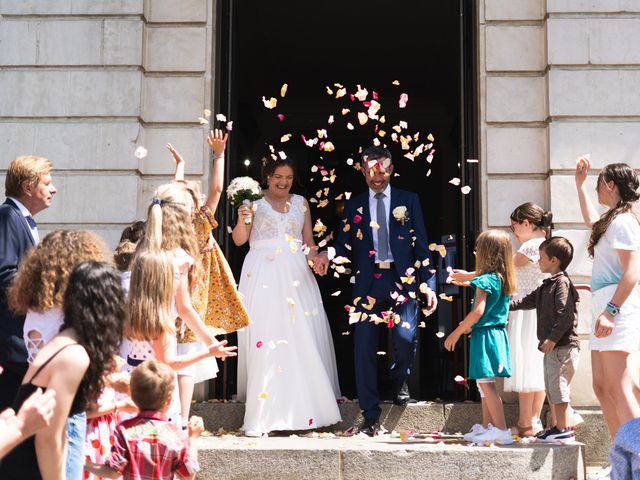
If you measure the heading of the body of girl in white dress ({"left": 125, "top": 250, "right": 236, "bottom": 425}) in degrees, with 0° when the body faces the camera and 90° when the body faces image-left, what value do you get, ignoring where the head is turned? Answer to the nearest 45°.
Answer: approximately 225°

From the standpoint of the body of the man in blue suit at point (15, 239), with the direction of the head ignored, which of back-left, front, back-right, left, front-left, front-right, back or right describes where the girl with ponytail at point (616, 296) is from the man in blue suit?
front

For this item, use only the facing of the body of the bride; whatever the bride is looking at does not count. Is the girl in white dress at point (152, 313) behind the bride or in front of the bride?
in front

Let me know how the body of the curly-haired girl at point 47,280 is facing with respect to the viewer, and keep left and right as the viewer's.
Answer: facing away from the viewer and to the right of the viewer

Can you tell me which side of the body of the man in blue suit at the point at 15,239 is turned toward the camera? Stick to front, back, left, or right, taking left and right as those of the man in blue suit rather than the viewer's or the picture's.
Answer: right

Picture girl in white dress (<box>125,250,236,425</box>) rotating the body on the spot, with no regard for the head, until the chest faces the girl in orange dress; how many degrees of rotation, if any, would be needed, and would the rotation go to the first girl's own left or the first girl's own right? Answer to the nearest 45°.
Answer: approximately 45° to the first girl's own left

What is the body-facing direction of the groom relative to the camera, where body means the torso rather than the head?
toward the camera

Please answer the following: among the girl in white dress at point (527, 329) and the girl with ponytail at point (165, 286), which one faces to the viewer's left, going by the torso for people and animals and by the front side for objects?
the girl in white dress

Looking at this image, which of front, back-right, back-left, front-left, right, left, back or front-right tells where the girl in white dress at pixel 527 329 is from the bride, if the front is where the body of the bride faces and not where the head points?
left

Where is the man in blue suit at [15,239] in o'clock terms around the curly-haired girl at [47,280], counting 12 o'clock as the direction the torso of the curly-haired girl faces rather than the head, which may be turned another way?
The man in blue suit is roughly at 10 o'clock from the curly-haired girl.

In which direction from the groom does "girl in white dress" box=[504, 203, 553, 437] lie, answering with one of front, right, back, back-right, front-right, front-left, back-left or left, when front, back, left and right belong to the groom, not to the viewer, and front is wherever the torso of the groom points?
left

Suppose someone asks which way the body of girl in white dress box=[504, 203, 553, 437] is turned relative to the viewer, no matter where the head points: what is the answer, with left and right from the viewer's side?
facing to the left of the viewer

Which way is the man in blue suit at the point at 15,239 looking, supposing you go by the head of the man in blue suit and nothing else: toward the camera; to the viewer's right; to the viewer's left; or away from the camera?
to the viewer's right

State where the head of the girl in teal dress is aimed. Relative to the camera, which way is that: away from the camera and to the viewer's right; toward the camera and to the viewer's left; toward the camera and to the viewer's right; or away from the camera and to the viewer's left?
away from the camera and to the viewer's left

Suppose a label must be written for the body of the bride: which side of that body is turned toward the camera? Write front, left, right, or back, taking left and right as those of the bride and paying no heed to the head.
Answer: front
